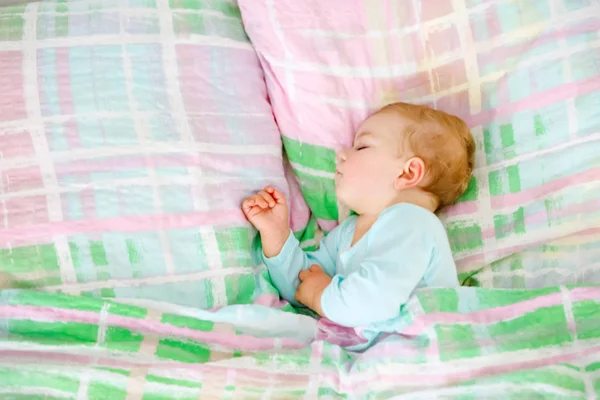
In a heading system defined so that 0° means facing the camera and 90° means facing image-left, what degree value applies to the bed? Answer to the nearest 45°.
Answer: approximately 0°
